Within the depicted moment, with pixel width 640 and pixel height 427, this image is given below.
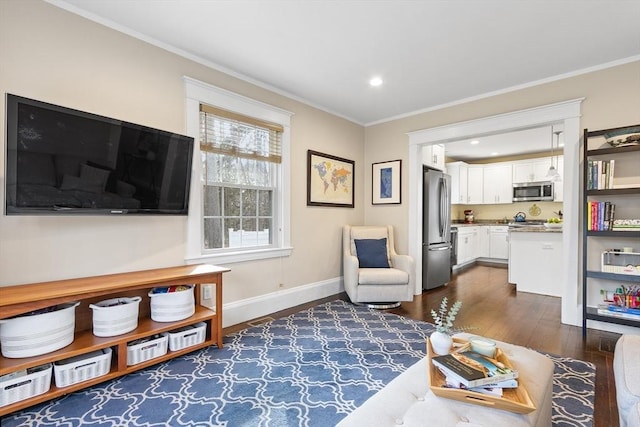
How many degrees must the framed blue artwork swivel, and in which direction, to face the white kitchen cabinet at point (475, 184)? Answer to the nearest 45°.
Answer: approximately 180°

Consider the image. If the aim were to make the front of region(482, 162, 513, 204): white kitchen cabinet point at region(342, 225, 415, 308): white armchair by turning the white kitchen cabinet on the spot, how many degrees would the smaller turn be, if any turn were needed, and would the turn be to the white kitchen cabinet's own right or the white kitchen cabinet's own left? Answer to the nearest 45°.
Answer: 0° — it already faces it

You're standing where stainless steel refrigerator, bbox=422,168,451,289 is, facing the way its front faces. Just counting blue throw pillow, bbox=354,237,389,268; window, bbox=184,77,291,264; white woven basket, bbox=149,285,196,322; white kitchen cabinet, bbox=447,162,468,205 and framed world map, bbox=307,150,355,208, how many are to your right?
4

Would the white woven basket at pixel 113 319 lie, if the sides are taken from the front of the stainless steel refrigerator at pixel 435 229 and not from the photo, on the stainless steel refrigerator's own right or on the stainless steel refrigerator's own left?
on the stainless steel refrigerator's own right

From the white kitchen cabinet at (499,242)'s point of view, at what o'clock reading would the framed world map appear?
The framed world map is roughly at 1 o'clock from the white kitchen cabinet.

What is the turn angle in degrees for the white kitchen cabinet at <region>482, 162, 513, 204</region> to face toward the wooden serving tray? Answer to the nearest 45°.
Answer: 0° — it already faces it

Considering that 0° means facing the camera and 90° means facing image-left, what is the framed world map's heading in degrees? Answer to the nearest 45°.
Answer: approximately 315°

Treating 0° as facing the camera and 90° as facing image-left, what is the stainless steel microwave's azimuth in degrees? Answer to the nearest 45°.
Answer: approximately 0°

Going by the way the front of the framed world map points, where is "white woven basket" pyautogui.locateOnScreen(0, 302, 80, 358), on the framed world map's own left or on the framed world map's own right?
on the framed world map's own right
